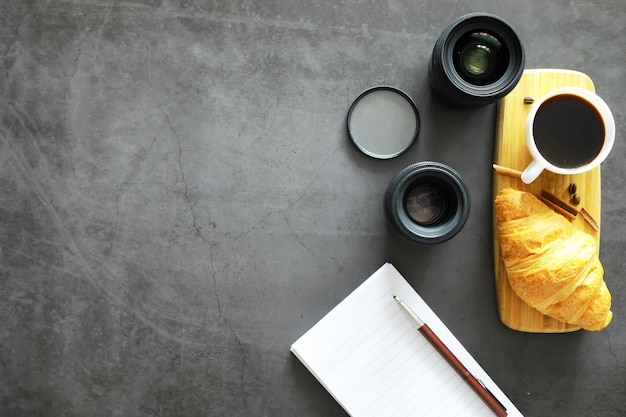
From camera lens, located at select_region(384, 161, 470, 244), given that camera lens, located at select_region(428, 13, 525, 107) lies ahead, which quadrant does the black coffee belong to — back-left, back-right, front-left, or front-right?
front-right

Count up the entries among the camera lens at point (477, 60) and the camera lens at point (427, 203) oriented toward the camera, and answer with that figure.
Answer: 2

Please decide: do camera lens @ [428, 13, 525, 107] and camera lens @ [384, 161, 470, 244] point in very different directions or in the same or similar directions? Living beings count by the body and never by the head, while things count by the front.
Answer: same or similar directions

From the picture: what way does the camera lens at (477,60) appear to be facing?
toward the camera
